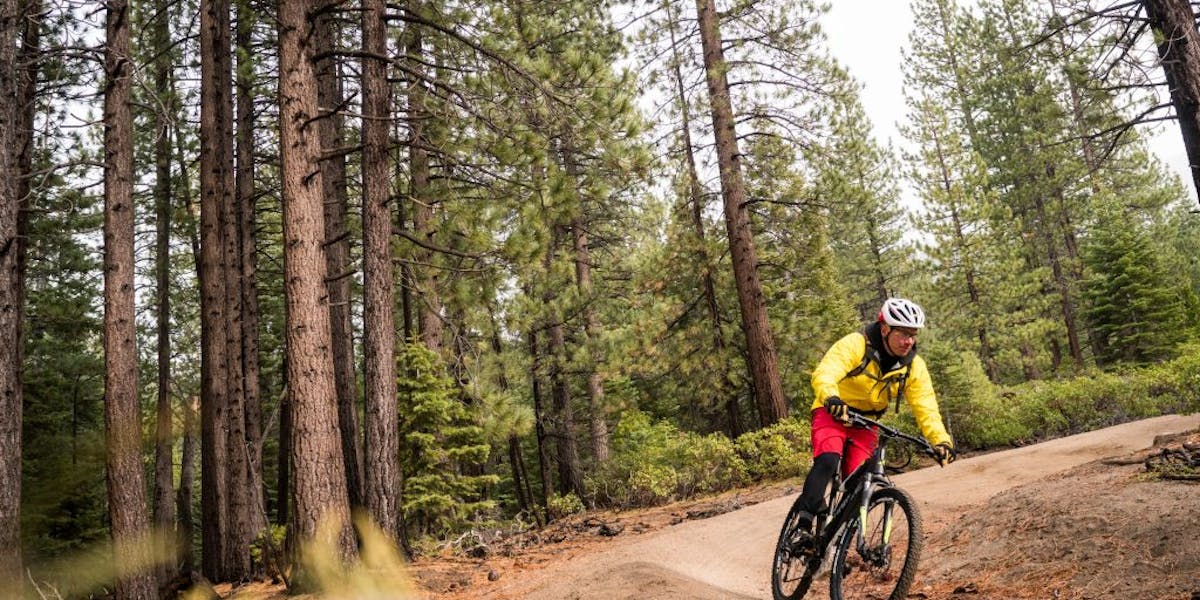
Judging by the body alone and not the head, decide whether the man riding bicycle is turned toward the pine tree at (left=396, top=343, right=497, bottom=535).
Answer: no

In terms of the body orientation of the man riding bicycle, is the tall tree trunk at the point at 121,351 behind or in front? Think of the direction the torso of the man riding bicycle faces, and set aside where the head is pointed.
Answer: behind

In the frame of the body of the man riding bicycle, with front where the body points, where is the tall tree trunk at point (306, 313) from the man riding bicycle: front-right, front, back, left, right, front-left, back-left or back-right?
back-right

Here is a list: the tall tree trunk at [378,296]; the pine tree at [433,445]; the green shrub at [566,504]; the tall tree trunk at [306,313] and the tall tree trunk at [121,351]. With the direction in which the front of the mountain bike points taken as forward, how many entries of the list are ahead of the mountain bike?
0

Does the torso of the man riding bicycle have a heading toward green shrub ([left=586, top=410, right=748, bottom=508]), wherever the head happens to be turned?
no

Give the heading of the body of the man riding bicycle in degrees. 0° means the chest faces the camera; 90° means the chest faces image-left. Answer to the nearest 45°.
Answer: approximately 315°

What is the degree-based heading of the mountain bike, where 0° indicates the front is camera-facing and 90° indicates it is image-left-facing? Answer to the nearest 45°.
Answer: approximately 315°

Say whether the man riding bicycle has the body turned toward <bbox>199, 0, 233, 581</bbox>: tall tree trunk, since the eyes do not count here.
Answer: no

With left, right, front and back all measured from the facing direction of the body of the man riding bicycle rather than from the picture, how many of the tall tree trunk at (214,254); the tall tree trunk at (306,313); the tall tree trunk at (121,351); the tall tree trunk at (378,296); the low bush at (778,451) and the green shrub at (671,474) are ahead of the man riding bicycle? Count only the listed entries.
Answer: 0
